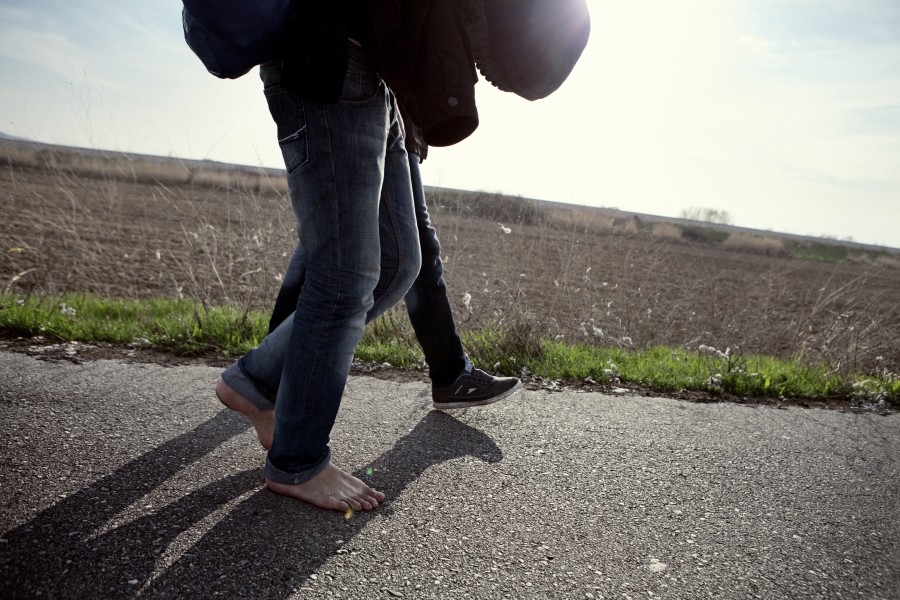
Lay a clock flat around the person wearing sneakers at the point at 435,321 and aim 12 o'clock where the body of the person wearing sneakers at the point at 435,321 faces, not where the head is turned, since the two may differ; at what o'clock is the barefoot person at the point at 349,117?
the barefoot person at the point at 349,117 is roughly at 4 o'clock from the person wearing sneakers at the point at 435,321.

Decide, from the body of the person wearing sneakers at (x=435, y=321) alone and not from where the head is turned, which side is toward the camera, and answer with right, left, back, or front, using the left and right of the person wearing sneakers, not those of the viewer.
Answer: right

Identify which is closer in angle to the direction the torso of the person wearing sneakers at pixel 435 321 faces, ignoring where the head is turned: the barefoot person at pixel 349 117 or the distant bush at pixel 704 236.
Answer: the distant bush

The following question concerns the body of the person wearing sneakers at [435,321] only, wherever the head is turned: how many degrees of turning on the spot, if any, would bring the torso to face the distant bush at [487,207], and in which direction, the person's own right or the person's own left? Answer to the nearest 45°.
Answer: approximately 90° to the person's own left

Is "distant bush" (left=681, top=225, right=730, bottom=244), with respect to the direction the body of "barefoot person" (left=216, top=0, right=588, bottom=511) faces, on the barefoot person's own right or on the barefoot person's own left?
on the barefoot person's own left

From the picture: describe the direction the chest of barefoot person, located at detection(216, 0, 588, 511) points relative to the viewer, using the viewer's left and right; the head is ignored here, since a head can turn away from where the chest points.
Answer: facing to the right of the viewer

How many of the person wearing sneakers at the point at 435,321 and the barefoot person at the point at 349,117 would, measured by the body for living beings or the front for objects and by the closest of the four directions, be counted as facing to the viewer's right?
2
